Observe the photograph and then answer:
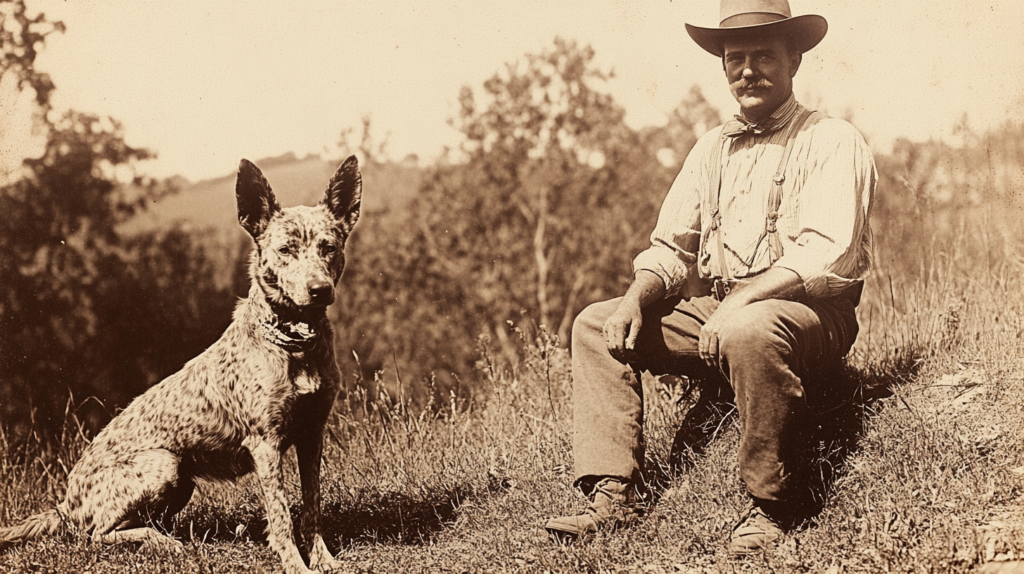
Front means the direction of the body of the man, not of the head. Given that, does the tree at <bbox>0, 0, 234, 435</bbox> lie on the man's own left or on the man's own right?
on the man's own right

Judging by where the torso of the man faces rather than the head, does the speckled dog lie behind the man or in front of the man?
in front

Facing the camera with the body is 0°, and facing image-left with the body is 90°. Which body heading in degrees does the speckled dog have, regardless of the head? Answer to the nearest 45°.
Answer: approximately 315°

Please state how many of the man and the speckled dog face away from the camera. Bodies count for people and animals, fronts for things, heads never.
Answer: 0

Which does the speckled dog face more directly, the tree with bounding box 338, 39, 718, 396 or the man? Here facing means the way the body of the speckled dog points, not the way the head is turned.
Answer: the man

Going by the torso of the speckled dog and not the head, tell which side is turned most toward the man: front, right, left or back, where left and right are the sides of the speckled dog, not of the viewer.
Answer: front

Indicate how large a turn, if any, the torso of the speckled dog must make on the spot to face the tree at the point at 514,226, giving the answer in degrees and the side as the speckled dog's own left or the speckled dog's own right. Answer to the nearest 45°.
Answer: approximately 90° to the speckled dog's own left

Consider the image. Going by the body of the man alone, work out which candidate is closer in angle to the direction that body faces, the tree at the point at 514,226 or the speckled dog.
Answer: the speckled dog
